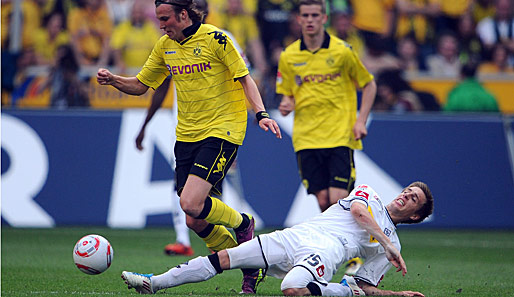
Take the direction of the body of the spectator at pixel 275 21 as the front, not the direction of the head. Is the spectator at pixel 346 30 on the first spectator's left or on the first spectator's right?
on the first spectator's left

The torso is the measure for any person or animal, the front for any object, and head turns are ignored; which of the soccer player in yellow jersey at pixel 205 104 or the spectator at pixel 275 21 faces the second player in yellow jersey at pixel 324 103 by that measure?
the spectator

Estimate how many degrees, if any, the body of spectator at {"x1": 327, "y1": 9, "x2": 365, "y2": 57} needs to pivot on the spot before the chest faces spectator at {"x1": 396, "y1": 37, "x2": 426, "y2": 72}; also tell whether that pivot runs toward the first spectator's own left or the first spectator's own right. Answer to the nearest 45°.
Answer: approximately 90° to the first spectator's own left

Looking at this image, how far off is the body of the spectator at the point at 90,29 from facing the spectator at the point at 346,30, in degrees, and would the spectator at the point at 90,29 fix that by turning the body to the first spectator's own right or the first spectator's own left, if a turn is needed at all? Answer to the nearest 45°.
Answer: approximately 90° to the first spectator's own left

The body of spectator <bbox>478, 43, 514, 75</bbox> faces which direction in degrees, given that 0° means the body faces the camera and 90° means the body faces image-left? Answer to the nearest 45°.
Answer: approximately 0°

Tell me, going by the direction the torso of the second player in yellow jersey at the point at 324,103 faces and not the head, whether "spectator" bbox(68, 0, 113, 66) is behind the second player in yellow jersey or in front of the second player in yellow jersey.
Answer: behind

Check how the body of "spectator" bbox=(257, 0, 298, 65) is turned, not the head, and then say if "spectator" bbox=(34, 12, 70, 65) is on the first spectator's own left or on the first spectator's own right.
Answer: on the first spectator's own right

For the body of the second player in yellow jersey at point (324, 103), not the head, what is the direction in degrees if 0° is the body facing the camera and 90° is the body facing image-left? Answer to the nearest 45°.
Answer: approximately 0°

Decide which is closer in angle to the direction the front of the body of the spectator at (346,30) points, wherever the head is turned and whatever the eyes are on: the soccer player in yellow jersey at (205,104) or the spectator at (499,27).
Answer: the soccer player in yellow jersey

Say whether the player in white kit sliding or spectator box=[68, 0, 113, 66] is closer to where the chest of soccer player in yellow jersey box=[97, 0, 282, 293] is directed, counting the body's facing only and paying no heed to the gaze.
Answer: the player in white kit sliding
